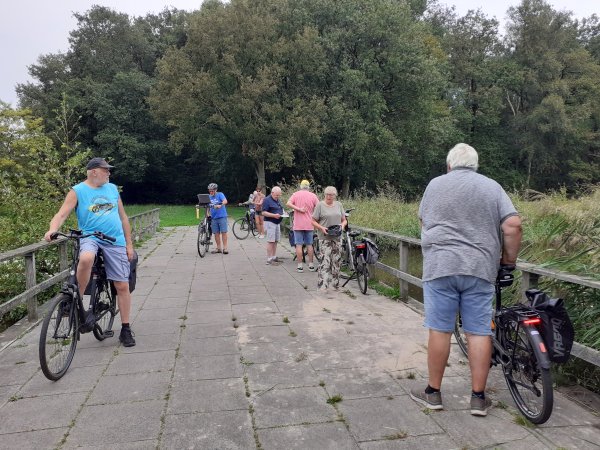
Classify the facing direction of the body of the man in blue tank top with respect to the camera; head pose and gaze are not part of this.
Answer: toward the camera

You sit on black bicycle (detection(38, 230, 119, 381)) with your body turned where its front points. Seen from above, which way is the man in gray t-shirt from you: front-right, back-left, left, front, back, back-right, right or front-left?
left

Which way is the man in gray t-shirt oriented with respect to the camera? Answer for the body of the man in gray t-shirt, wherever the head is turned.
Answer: away from the camera

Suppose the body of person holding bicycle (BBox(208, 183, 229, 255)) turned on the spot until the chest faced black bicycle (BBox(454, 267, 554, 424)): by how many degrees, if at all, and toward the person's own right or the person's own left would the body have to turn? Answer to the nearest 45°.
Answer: approximately 45° to the person's own left

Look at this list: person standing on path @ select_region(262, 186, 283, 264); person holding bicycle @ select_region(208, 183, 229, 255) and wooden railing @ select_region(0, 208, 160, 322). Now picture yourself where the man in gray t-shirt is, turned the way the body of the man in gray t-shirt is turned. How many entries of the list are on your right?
0

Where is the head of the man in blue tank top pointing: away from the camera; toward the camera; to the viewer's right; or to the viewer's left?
to the viewer's right

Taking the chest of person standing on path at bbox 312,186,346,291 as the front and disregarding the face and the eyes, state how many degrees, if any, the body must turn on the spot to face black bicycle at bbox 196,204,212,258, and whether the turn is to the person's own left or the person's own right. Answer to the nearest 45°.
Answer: approximately 135° to the person's own right

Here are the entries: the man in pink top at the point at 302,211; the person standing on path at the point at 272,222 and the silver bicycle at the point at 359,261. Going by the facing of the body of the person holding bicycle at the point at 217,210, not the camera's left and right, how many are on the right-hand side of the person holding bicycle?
0

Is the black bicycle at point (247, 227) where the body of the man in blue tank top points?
no

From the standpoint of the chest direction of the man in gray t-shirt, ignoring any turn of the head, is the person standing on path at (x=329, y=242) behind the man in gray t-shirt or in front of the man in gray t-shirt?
in front

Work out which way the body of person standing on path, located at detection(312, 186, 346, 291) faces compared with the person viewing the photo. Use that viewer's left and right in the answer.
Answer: facing the viewer

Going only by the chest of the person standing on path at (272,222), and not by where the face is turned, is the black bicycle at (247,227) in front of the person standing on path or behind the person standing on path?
behind

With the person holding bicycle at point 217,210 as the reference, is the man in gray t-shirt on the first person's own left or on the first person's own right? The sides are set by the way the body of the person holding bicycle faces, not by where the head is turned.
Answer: on the first person's own left
